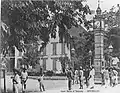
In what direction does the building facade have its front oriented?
toward the camera

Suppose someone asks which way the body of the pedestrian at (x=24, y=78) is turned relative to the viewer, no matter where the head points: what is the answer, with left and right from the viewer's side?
facing the viewer
